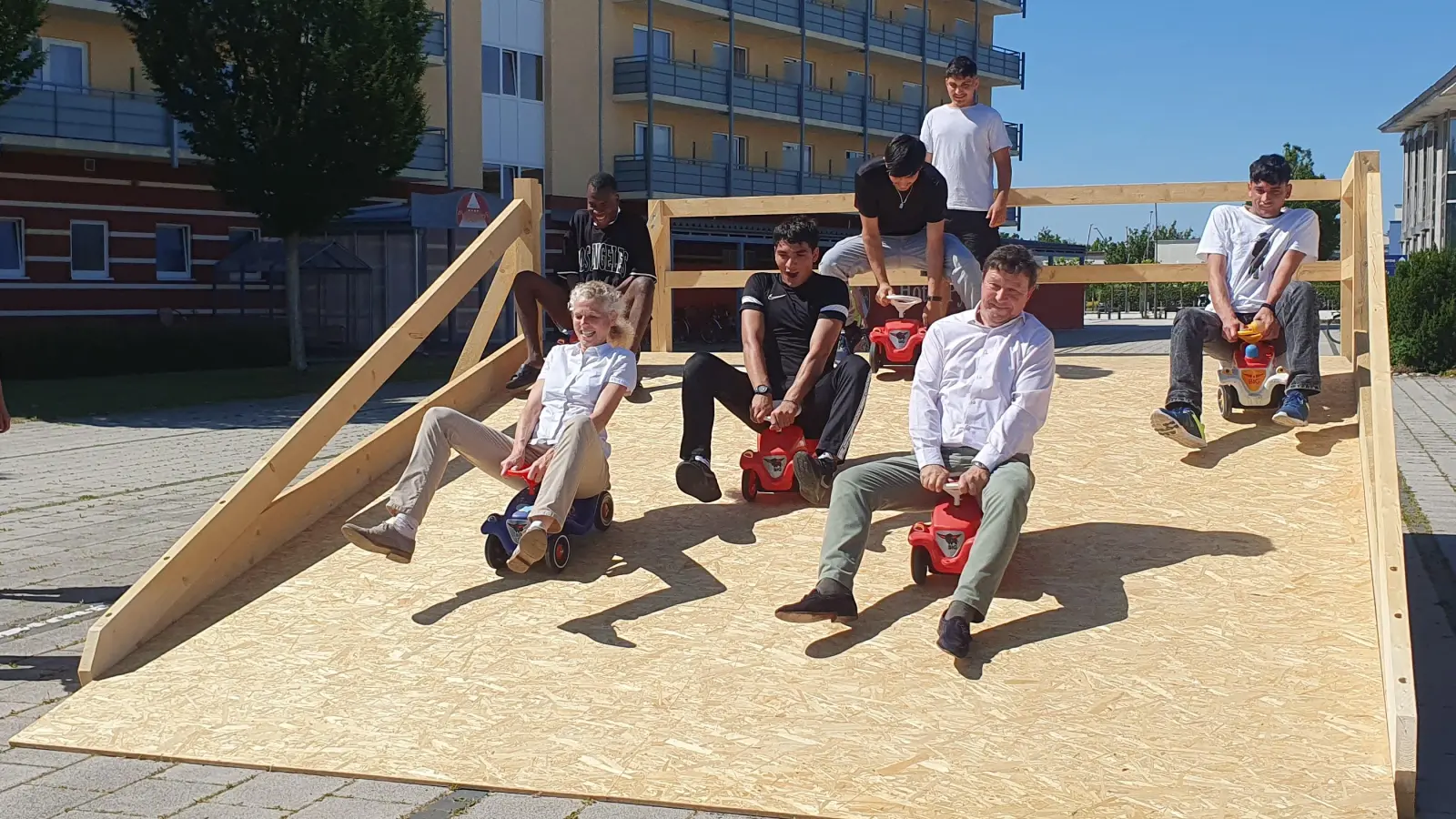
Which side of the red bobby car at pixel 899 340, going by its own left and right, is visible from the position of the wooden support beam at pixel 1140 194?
left

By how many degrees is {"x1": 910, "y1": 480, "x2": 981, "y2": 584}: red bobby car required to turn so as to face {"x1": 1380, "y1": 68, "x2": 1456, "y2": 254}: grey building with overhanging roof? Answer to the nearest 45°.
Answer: approximately 180°

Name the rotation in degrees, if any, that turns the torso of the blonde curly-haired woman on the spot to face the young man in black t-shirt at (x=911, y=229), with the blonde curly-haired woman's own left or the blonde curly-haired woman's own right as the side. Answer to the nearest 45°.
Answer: approximately 180°

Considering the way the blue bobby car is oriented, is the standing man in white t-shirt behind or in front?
behind

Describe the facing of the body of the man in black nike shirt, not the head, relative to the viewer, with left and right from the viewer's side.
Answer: facing the viewer

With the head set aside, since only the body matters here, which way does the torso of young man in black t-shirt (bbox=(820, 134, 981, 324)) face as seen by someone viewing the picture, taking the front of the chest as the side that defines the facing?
toward the camera

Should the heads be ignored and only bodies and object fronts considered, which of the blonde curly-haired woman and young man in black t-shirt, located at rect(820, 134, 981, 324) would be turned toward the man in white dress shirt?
the young man in black t-shirt

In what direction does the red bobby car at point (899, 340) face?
toward the camera

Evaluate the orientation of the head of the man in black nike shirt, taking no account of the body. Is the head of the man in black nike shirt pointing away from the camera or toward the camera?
toward the camera

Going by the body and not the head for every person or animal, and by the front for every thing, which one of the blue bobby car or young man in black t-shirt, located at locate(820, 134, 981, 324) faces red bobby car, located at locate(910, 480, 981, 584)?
the young man in black t-shirt

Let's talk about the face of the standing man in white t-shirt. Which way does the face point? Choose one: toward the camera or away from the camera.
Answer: toward the camera
